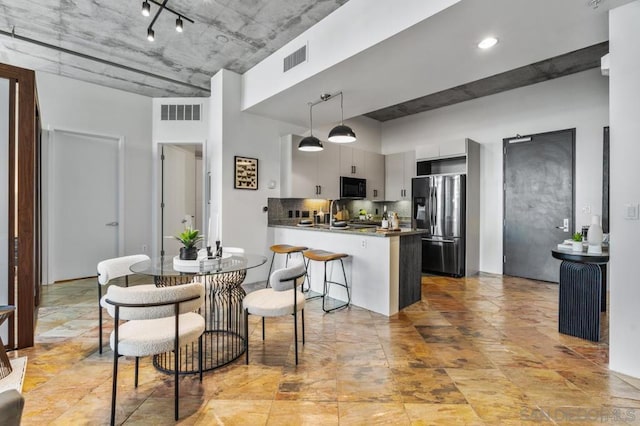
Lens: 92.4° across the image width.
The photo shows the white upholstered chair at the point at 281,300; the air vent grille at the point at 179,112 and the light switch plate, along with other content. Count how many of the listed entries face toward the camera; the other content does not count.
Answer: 2

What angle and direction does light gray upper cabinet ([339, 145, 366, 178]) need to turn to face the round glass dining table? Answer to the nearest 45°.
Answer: approximately 45° to its right

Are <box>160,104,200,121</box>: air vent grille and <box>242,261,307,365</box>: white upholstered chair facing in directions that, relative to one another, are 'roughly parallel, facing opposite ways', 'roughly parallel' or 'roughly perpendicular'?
roughly perpendicular

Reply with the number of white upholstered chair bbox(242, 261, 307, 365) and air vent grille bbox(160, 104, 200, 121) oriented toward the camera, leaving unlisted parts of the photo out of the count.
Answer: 1

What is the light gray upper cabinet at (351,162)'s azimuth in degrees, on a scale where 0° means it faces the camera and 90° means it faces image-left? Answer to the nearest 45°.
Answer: approximately 315°

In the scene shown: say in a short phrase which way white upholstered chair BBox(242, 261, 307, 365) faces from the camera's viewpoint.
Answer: facing to the left of the viewer

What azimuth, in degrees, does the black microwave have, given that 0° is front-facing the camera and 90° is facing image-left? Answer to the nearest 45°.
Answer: approximately 315°
